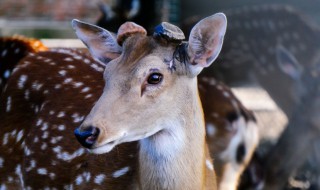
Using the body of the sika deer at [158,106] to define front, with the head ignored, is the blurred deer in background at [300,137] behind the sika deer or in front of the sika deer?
behind
